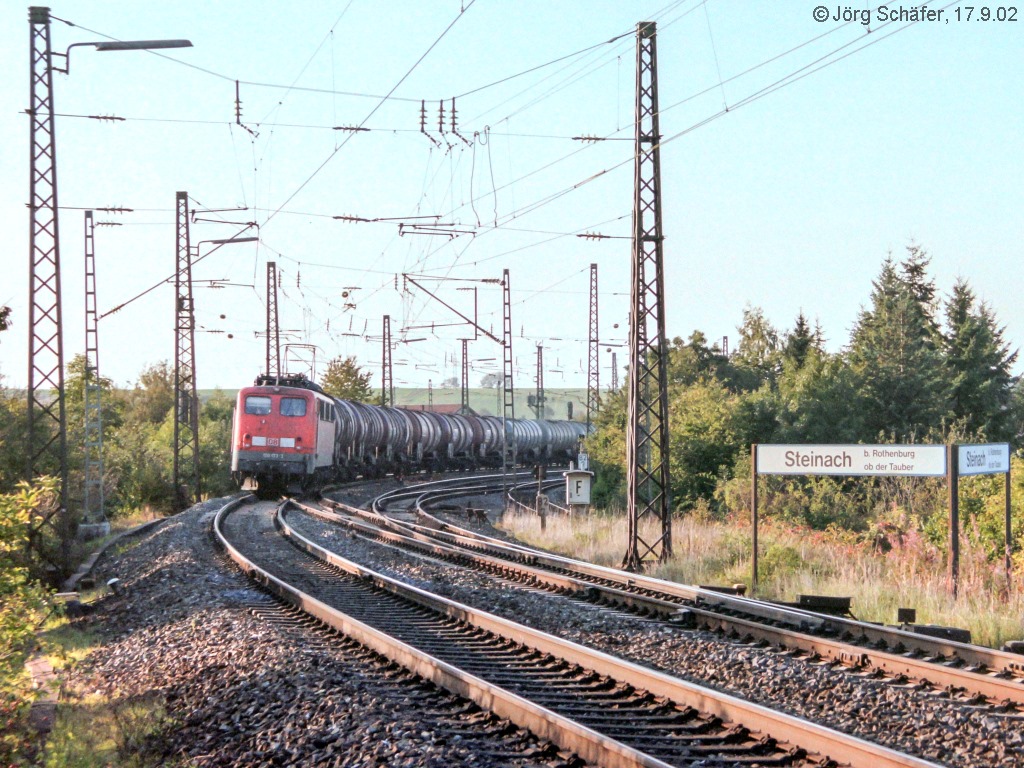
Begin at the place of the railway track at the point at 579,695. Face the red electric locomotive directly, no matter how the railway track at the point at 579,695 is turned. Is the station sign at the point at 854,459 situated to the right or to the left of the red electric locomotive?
right

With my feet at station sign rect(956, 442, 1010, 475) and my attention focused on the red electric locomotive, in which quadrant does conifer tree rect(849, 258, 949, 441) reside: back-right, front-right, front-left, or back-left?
front-right

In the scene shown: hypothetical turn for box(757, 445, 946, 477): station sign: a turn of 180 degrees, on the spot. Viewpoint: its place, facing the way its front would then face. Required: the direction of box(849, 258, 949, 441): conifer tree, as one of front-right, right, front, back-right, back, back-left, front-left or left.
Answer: front

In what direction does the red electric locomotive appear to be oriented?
toward the camera

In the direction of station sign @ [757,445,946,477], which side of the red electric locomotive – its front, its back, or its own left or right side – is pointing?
front

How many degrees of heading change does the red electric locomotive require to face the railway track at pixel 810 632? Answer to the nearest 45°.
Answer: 0° — it already faces it

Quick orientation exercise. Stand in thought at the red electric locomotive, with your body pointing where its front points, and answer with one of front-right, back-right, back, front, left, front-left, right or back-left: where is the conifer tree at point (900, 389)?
left

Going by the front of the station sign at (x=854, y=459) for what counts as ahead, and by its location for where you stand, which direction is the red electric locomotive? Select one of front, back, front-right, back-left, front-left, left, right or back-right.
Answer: back-right

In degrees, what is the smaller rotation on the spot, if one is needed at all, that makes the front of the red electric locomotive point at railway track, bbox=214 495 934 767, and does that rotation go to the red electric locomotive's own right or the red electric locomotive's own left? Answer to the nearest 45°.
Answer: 0° — it already faces it

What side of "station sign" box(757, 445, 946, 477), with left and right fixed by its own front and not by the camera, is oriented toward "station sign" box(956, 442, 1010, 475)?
left

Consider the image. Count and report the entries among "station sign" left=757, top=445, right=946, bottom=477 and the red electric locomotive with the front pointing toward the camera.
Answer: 2

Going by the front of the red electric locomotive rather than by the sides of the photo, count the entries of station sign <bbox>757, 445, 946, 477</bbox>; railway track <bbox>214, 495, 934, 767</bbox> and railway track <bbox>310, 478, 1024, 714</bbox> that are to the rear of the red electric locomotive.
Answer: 0
